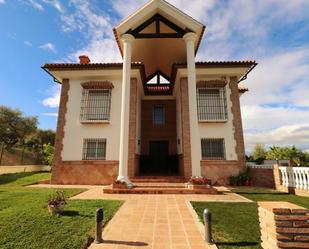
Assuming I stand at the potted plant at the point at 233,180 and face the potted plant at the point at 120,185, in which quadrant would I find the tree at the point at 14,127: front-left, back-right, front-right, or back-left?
front-right

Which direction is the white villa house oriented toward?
toward the camera

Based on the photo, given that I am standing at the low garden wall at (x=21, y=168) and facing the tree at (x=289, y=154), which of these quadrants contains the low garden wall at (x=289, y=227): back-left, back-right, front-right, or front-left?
front-right

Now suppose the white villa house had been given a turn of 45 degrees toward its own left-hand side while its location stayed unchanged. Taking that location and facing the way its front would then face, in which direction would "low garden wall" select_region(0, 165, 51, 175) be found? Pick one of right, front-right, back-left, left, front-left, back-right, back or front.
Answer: back

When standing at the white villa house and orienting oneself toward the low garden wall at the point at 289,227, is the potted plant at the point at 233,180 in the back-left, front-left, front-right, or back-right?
front-left

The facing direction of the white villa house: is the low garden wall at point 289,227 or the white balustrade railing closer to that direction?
the low garden wall

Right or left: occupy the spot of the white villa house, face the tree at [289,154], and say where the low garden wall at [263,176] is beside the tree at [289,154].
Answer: right

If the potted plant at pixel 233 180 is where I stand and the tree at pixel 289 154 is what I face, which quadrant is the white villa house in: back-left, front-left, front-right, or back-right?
back-left

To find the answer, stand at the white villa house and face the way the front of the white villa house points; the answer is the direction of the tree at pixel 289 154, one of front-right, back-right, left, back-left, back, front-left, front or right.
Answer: back-left

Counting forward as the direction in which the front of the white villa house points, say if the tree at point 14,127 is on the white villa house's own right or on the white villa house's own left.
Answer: on the white villa house's own right

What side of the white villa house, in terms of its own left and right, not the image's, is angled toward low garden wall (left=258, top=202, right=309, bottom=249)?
front

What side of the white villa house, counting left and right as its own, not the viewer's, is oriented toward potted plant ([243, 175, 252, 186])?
left

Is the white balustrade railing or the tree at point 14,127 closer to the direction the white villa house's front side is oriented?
the white balustrade railing

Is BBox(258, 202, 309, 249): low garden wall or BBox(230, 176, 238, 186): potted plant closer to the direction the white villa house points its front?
the low garden wall

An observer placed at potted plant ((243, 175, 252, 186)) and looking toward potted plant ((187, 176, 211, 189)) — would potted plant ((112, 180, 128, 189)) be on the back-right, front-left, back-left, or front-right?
front-right

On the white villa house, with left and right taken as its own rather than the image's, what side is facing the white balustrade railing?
left
